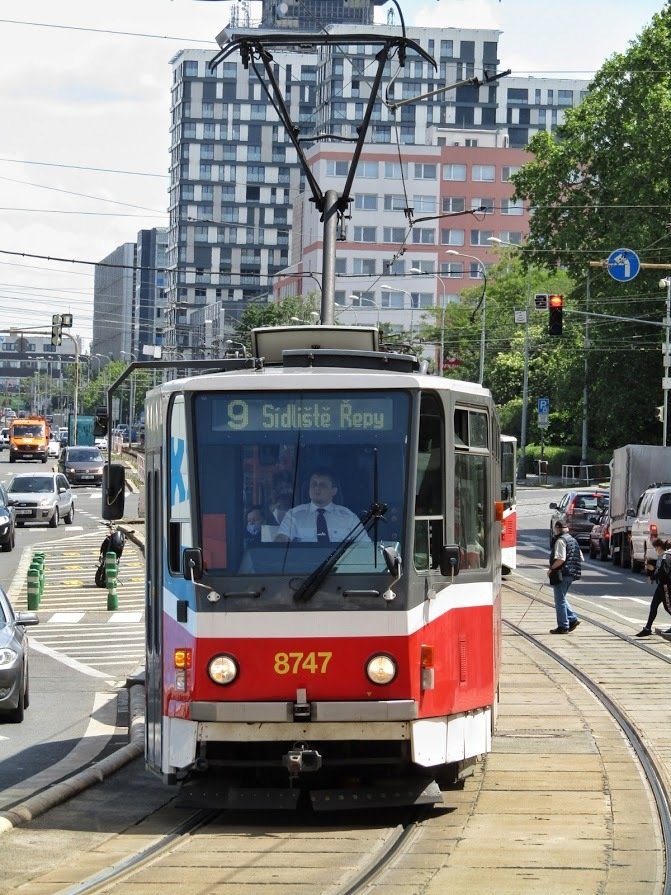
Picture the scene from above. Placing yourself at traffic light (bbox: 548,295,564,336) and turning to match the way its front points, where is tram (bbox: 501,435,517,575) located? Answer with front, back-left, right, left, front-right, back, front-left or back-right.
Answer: front

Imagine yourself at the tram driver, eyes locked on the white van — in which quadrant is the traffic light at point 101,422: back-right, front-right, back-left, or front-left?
front-left

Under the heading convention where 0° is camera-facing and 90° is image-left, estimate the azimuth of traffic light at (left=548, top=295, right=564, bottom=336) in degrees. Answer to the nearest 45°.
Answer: approximately 0°

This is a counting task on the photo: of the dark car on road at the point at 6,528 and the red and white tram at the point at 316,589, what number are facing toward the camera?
2

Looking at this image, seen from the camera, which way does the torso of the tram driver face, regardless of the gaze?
toward the camera

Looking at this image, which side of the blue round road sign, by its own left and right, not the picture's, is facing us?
front
